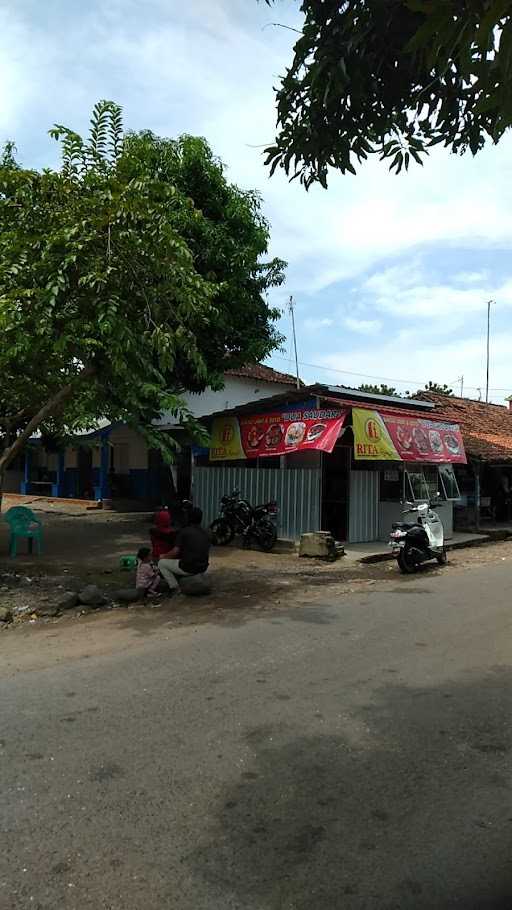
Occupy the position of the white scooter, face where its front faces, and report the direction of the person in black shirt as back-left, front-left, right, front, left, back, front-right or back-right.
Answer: back

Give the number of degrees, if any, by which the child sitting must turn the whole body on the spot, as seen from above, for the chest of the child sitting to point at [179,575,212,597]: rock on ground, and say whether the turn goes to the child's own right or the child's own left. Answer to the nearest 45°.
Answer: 0° — they already face it

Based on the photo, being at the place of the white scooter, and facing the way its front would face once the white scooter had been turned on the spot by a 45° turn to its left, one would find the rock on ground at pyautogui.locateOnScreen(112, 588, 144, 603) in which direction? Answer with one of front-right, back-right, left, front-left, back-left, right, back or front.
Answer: back-left

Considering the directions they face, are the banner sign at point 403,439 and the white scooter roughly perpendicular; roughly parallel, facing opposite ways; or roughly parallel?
roughly perpendicular

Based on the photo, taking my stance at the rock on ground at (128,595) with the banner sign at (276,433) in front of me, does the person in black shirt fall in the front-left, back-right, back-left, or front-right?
front-right

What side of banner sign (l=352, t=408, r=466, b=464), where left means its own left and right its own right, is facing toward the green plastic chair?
right

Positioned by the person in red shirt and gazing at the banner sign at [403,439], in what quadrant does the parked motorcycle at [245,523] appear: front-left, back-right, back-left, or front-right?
front-left

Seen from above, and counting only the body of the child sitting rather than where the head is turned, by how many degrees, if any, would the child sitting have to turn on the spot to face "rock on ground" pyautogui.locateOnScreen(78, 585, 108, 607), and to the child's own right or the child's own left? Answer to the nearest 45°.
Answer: approximately 135° to the child's own right

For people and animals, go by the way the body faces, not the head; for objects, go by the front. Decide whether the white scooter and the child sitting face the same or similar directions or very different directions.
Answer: same or similar directions

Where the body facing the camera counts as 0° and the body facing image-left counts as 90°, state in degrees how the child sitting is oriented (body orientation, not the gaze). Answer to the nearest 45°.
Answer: approximately 270°

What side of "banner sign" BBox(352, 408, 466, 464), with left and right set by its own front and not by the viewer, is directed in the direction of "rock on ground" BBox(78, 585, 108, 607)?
right

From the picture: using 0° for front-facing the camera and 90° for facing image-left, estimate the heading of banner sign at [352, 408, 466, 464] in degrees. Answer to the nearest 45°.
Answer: approximately 315°

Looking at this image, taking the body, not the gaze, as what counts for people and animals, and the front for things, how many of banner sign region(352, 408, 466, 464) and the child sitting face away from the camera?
0

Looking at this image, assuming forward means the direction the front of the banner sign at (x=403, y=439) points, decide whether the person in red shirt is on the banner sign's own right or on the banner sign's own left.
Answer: on the banner sign's own right
